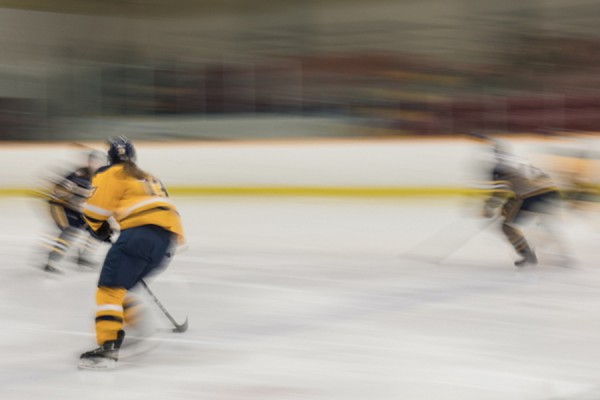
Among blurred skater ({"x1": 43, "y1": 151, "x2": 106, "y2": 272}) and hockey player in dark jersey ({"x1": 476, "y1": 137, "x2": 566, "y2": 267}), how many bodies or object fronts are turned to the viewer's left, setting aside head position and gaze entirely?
1

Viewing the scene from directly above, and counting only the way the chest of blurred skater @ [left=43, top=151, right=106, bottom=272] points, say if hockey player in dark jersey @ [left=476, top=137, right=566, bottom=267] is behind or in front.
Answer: in front

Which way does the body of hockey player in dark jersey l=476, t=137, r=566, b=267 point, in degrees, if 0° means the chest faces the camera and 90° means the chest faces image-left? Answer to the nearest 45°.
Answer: approximately 90°

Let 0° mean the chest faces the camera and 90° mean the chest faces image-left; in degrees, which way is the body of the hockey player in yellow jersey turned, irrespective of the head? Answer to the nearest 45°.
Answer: approximately 135°

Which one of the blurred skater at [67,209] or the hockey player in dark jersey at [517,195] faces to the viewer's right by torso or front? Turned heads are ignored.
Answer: the blurred skater

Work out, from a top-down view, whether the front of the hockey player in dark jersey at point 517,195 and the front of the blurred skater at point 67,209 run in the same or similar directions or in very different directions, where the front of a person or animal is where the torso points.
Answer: very different directions

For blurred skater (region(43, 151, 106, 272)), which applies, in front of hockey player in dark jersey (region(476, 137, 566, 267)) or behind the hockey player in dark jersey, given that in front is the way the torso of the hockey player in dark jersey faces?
in front

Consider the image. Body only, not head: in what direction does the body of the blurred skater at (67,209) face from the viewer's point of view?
to the viewer's right

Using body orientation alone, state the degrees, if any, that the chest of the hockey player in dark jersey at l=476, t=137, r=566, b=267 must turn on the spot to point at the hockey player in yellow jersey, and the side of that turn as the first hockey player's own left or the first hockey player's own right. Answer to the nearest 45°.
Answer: approximately 45° to the first hockey player's own left
